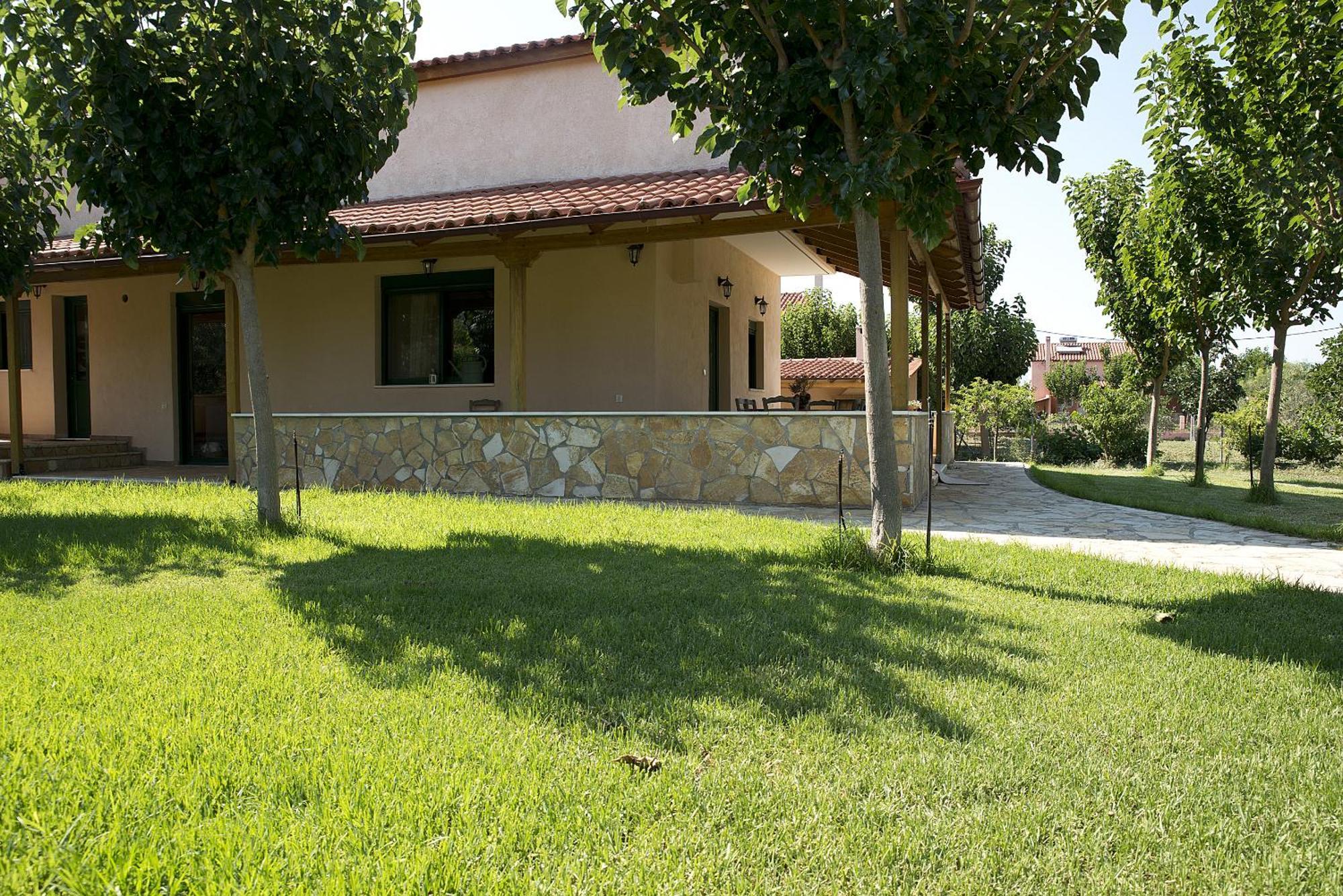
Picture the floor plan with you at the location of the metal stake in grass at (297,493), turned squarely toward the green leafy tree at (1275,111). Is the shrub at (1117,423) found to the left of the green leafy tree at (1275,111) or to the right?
left

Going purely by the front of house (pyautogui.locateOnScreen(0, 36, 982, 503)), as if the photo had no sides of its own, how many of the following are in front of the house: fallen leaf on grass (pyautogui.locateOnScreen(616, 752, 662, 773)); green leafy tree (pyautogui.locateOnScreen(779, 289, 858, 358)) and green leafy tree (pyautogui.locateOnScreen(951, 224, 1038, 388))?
1

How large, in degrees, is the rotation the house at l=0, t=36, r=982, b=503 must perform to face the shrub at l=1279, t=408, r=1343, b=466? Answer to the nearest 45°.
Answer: approximately 90° to its left

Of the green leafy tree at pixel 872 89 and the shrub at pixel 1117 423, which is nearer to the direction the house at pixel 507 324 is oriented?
the green leafy tree

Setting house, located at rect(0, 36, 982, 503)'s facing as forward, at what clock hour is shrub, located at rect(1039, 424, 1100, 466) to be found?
The shrub is roughly at 8 o'clock from the house.

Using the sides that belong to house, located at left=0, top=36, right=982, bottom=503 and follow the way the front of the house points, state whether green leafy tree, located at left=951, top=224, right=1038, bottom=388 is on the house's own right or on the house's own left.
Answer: on the house's own left

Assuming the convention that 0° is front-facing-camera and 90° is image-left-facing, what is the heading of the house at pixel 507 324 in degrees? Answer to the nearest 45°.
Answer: approximately 0°

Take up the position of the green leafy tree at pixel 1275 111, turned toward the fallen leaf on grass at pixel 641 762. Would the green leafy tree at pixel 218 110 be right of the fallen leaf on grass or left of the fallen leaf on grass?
right

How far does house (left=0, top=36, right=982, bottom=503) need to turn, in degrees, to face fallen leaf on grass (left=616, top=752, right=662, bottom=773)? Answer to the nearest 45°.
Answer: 0° — it already faces it

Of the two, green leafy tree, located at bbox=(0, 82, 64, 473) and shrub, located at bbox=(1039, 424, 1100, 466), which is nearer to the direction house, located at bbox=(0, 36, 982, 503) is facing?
the green leafy tree

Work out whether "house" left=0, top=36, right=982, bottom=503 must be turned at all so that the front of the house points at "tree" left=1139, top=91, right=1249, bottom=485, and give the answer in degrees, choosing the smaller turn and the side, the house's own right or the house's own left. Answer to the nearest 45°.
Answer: approximately 90° to the house's own left

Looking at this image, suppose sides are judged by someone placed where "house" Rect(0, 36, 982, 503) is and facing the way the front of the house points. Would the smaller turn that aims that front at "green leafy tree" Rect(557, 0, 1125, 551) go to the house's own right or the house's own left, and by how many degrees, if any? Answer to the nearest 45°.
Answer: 0° — it already faces it

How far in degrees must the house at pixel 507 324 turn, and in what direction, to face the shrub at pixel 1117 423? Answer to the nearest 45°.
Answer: approximately 135° to its left

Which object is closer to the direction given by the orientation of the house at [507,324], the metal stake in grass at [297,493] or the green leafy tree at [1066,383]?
the metal stake in grass
